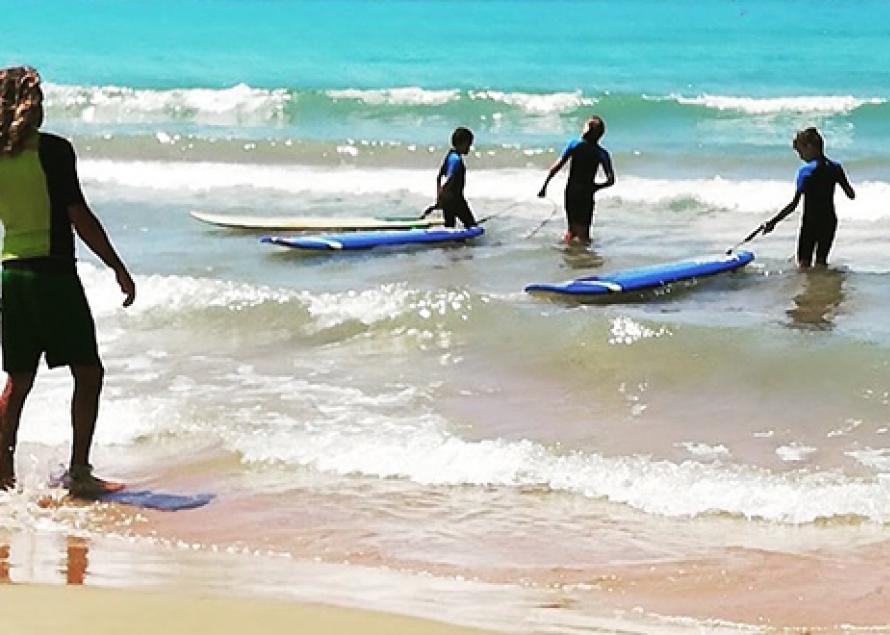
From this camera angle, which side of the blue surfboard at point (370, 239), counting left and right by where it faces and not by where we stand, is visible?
left

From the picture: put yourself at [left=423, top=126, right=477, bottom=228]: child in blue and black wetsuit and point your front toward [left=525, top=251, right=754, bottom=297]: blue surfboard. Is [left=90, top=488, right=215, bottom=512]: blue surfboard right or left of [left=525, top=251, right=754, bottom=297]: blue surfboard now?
right

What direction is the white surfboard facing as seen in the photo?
to the viewer's left

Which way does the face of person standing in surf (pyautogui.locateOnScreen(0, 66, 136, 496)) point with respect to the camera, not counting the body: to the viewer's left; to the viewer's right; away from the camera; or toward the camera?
away from the camera

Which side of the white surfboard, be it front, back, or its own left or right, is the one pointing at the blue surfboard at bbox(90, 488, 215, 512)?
left

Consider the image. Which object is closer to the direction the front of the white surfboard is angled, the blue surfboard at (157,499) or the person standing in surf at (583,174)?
the blue surfboard

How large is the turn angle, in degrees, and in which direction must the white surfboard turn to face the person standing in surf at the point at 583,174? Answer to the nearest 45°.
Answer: approximately 135° to its left

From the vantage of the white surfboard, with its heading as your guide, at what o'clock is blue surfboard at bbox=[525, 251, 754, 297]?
The blue surfboard is roughly at 8 o'clock from the white surfboard.

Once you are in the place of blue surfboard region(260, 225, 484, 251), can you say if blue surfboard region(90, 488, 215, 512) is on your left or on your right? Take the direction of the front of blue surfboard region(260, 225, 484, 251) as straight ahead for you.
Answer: on your left

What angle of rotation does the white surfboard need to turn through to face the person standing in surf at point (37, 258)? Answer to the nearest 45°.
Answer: approximately 90° to its left

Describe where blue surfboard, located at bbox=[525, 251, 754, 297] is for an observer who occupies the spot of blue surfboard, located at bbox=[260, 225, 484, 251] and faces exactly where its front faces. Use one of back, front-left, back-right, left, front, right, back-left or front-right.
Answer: back-left

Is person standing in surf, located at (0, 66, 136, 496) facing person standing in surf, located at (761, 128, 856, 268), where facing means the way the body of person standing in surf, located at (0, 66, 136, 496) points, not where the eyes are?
yes

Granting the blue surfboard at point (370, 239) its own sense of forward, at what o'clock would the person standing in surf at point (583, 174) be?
The person standing in surf is roughly at 6 o'clock from the blue surfboard.

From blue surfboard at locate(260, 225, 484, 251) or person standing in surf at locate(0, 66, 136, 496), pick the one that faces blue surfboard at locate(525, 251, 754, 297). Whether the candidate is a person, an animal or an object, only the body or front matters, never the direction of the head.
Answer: the person standing in surf

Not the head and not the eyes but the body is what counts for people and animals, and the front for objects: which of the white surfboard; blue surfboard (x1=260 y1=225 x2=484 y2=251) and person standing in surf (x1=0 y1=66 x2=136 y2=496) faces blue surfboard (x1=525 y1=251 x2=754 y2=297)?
the person standing in surf

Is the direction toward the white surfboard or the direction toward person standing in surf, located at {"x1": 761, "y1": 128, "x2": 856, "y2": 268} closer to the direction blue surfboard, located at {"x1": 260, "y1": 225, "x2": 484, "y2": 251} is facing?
the white surfboard
